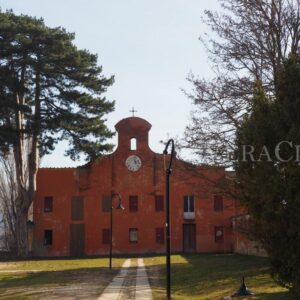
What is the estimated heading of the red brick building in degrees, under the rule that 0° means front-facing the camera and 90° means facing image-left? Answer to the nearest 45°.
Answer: approximately 0°

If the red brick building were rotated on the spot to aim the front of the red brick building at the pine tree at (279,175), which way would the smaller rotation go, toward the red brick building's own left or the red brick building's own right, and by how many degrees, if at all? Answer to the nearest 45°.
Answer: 0° — it already faces it

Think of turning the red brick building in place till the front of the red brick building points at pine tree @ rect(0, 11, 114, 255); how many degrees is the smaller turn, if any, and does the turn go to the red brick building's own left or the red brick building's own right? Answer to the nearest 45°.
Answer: approximately 45° to the red brick building's own right
